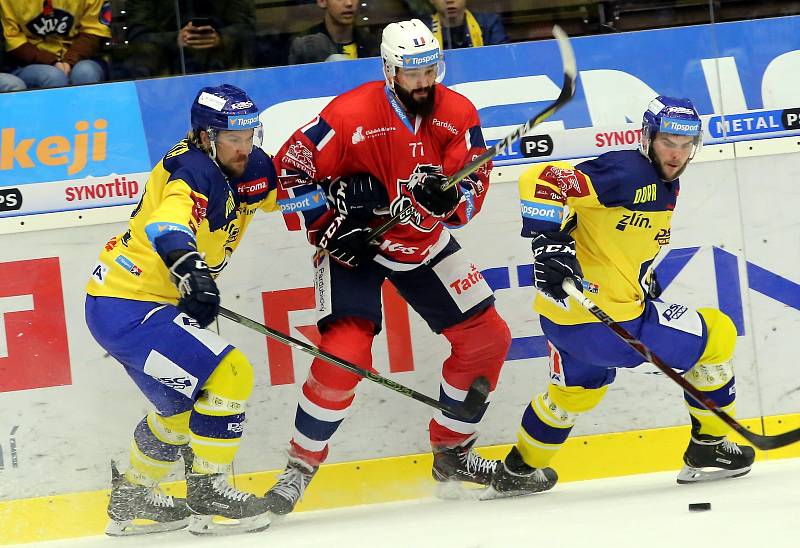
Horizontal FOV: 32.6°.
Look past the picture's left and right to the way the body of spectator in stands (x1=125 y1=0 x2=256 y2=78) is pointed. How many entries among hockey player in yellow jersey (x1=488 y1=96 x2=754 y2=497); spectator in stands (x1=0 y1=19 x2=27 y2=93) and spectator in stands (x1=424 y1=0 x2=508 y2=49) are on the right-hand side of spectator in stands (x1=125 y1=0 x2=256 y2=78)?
1

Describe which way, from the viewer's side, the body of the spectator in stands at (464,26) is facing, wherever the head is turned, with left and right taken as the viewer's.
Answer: facing the viewer

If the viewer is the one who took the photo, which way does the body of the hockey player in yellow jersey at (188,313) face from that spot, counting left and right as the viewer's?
facing the viewer and to the right of the viewer

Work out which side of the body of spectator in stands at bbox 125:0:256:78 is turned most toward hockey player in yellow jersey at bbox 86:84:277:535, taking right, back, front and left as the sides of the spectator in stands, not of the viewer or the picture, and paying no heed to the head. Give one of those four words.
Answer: front

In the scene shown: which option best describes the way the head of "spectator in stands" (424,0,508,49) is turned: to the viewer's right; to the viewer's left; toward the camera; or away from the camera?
toward the camera

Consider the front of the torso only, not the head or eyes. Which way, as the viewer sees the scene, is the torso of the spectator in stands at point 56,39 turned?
toward the camera

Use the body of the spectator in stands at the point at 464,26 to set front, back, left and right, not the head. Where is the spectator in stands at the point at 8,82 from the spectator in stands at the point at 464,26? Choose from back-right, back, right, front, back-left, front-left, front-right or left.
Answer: right

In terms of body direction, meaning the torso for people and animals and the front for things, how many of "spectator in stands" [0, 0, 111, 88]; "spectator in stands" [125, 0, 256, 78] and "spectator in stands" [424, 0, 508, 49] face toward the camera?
3

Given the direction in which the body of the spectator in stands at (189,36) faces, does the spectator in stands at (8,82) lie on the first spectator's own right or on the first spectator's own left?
on the first spectator's own right

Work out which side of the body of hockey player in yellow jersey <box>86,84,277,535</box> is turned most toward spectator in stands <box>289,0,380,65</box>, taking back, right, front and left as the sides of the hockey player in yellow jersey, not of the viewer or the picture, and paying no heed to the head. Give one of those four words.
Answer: left

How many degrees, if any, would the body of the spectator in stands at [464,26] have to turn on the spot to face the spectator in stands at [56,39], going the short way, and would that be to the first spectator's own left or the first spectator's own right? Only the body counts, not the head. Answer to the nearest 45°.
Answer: approximately 90° to the first spectator's own right

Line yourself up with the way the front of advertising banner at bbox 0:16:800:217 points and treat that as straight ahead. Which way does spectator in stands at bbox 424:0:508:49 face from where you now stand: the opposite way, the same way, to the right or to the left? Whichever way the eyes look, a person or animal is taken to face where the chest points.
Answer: the same way

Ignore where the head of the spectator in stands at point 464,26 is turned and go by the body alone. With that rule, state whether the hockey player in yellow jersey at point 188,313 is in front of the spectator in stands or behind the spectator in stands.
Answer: in front

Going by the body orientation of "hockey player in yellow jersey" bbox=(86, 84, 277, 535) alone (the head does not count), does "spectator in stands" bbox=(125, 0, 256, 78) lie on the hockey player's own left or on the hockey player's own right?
on the hockey player's own left
